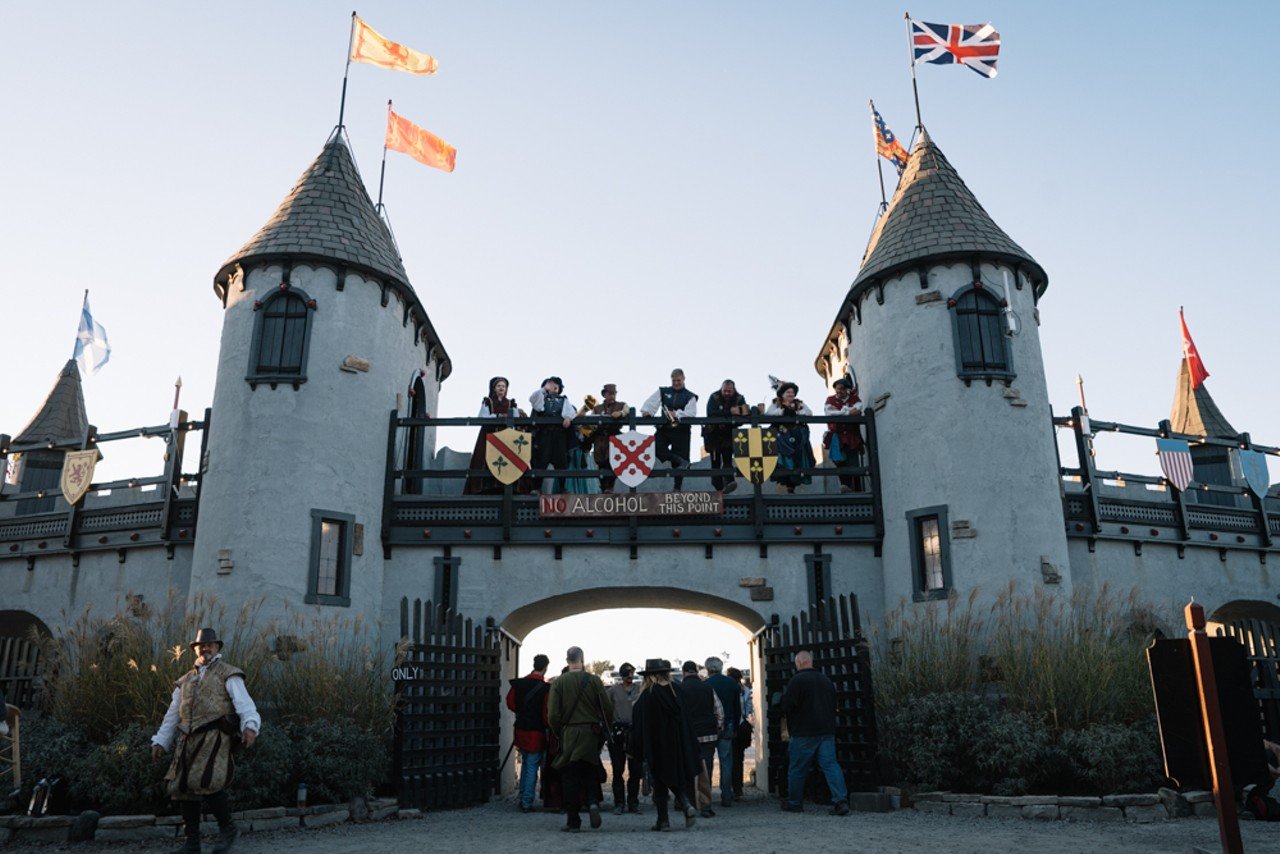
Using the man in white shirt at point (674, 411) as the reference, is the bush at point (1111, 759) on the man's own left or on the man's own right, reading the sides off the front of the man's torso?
on the man's own left

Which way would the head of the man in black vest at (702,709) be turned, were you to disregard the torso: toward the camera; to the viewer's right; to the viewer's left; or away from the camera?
away from the camera

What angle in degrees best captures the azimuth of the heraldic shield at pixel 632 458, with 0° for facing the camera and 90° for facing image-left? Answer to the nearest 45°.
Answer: approximately 0°

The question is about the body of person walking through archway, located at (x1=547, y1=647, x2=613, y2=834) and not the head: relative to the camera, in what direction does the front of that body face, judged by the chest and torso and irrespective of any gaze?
away from the camera

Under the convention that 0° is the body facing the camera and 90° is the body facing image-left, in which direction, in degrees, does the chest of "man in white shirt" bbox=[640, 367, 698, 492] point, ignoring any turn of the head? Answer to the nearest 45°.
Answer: approximately 0°

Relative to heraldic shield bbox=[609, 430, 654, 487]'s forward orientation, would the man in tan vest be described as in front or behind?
in front

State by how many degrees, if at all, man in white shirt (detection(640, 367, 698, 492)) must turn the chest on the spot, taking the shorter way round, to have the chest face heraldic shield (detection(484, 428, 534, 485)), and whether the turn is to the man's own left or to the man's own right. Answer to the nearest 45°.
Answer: approximately 90° to the man's own right

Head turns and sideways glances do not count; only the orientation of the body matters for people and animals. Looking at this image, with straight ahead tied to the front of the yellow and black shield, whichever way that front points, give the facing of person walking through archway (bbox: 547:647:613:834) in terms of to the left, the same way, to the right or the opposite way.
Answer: the opposite way

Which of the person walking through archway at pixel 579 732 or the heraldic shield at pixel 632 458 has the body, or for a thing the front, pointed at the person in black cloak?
the heraldic shield

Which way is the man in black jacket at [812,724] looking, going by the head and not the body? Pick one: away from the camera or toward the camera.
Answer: away from the camera
